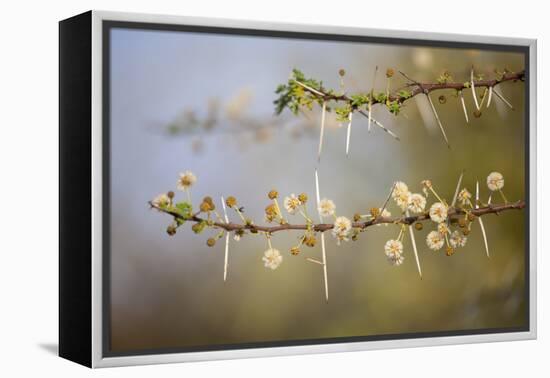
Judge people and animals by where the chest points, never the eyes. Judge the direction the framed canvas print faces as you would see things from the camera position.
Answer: facing the viewer and to the right of the viewer
